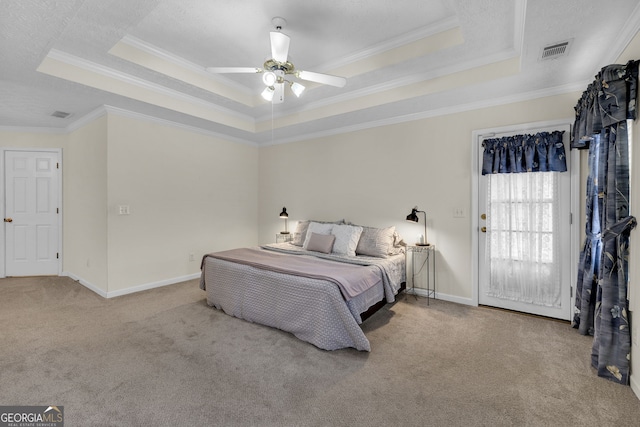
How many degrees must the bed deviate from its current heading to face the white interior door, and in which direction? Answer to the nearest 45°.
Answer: approximately 90° to its right

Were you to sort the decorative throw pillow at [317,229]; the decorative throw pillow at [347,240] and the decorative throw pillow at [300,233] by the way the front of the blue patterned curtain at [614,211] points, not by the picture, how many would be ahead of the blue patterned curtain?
3

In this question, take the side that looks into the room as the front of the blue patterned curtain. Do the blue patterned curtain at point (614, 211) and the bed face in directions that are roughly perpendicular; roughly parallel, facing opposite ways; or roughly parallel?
roughly perpendicular

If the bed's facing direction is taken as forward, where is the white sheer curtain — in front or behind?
behind

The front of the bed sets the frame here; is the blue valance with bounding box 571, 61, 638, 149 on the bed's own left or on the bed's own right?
on the bed's own left

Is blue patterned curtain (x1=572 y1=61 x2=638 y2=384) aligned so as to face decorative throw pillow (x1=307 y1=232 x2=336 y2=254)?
yes

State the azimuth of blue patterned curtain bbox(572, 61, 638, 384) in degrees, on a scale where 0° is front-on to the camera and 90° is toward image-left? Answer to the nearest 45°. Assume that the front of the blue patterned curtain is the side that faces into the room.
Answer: approximately 90°

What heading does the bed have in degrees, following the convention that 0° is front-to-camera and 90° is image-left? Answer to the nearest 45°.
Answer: approximately 45°

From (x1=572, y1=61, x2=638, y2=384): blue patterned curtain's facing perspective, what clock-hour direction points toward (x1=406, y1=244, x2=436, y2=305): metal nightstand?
The metal nightstand is roughly at 1 o'clock from the blue patterned curtain.
